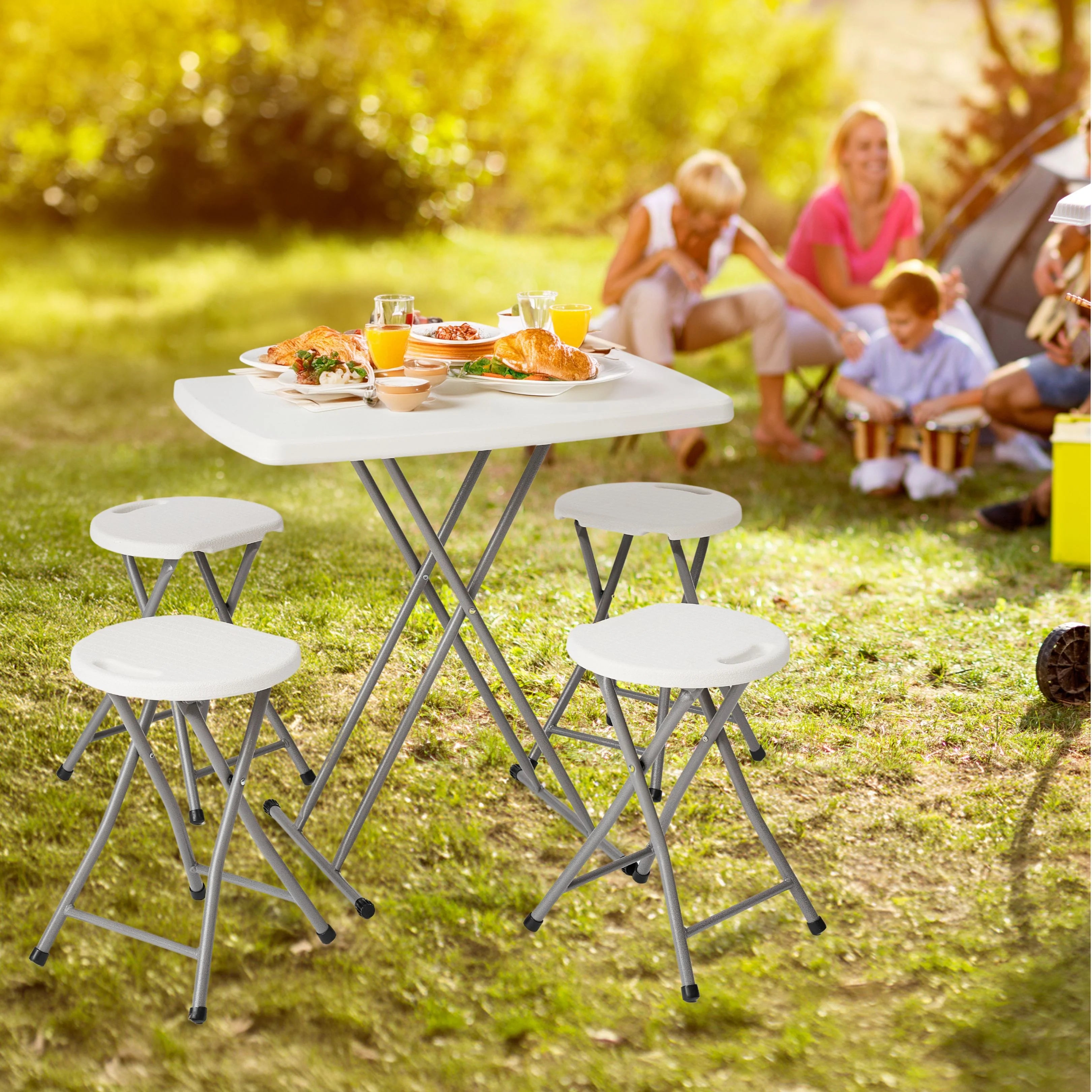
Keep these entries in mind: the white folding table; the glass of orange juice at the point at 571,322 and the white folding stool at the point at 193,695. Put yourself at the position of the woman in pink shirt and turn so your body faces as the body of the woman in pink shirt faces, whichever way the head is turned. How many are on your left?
0

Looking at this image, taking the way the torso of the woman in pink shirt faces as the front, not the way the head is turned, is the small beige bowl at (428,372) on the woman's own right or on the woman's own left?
on the woman's own right

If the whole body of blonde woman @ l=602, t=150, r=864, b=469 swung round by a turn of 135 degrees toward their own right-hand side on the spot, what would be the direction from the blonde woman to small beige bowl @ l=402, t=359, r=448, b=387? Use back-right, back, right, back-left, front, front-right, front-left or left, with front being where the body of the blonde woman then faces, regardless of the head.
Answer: left

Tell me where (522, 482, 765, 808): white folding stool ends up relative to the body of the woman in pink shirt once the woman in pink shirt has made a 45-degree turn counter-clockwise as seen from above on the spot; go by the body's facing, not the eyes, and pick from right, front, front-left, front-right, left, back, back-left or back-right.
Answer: right

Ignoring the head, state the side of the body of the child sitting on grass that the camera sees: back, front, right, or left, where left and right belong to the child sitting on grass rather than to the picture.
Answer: front

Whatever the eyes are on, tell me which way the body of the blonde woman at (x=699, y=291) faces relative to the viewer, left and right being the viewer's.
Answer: facing the viewer and to the right of the viewer

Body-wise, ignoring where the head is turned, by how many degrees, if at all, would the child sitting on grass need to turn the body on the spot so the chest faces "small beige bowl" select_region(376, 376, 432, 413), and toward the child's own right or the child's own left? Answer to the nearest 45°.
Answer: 0° — they already face it

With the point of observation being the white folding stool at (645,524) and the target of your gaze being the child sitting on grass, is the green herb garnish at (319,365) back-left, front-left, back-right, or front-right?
back-left

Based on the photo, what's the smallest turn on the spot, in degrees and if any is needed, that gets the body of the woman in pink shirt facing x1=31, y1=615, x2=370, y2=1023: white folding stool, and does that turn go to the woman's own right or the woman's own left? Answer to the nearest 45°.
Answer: approximately 45° to the woman's own right

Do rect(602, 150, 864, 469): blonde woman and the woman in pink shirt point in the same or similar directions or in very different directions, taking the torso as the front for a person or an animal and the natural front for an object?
same or similar directions

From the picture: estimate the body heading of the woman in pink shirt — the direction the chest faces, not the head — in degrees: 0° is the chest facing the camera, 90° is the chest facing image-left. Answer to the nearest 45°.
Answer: approximately 315°

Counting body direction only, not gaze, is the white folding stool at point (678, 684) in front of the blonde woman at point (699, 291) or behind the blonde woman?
in front

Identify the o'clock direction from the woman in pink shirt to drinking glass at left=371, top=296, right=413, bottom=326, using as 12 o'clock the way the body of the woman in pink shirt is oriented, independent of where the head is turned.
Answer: The drinking glass is roughly at 2 o'clock from the woman in pink shirt.

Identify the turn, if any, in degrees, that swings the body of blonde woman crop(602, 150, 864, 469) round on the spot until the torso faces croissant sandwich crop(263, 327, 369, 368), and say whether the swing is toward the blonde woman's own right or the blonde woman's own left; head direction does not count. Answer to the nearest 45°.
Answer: approximately 45° to the blonde woman's own right

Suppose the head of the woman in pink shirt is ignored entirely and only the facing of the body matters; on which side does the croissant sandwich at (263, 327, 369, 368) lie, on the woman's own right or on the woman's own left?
on the woman's own right

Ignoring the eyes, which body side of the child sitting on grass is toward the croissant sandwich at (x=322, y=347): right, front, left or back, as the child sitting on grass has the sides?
front

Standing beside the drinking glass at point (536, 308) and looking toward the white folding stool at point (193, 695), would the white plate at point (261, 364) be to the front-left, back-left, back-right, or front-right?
front-right

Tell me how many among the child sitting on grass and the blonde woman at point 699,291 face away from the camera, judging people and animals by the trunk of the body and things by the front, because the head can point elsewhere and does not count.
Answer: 0

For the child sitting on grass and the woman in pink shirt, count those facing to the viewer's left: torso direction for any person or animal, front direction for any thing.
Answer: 0
